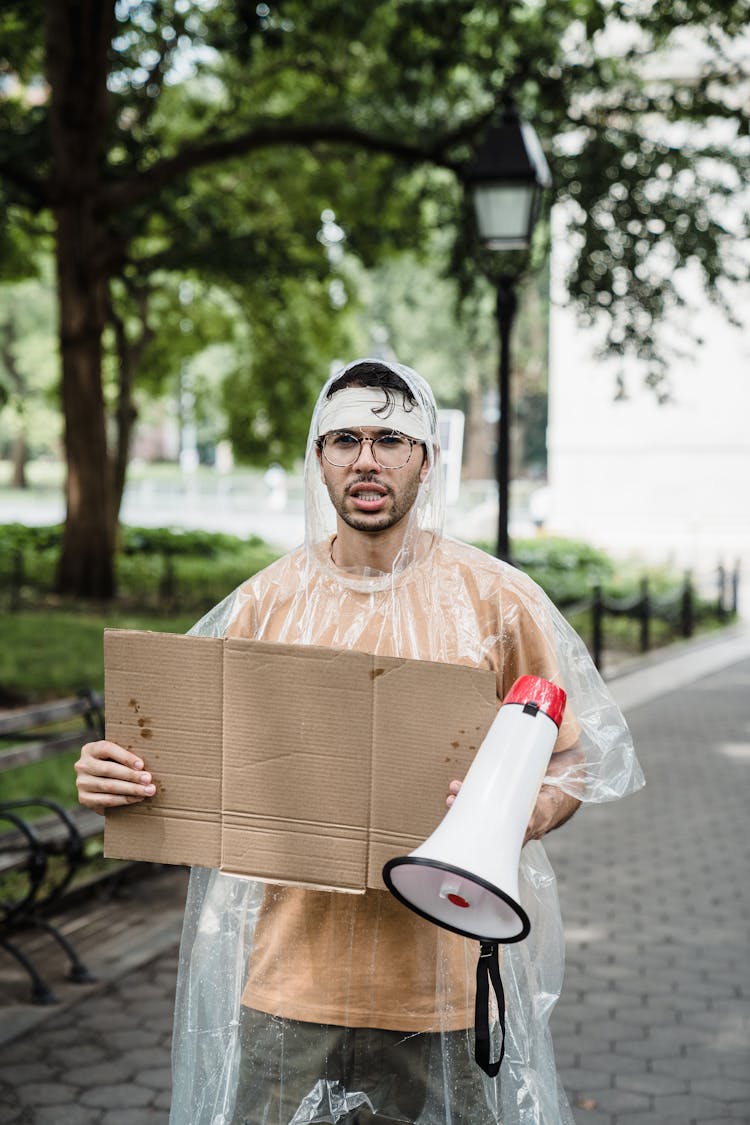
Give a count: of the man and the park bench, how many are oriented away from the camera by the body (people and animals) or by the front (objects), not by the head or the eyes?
0

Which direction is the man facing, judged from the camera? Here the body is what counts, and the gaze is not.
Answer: toward the camera

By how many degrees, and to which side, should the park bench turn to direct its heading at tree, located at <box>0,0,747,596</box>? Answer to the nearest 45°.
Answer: approximately 135° to its left

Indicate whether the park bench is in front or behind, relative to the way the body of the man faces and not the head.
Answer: behind

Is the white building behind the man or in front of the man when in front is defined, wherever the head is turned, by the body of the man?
behind

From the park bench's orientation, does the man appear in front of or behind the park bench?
in front

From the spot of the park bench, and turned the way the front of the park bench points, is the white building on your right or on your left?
on your left

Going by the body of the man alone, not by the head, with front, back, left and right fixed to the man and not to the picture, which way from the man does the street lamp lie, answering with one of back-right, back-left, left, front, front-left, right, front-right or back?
back

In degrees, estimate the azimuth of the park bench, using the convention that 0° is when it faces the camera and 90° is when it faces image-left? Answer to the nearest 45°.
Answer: approximately 315°

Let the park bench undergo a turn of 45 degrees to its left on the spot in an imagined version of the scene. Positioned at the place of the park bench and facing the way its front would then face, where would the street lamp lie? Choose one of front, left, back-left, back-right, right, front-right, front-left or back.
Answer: front-left

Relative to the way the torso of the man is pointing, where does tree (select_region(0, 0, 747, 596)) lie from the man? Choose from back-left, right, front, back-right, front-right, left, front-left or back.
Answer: back
